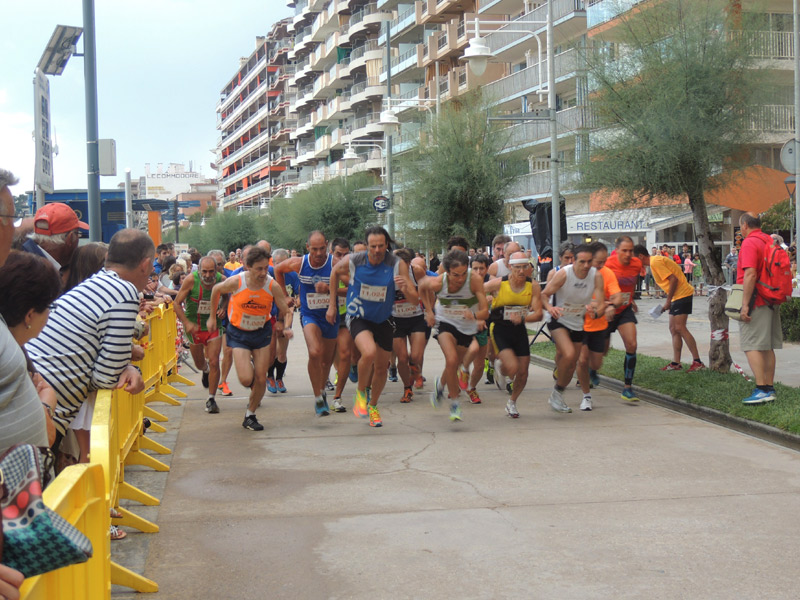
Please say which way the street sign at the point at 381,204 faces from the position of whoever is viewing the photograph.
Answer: facing the viewer

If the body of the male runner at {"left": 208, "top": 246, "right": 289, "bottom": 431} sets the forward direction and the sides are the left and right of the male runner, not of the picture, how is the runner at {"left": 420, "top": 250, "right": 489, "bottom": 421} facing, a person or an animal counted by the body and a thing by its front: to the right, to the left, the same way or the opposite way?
the same way

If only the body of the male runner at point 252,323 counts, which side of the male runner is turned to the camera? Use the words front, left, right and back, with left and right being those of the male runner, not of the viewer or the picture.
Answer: front

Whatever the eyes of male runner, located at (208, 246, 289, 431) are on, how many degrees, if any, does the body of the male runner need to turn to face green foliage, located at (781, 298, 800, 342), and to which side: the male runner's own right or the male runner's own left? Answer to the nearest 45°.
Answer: approximately 135° to the male runner's own left

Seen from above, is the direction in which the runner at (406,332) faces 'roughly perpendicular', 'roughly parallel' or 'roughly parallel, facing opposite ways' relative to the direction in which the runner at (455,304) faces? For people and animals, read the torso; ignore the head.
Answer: roughly parallel

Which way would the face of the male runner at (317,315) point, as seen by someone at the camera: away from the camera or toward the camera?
toward the camera

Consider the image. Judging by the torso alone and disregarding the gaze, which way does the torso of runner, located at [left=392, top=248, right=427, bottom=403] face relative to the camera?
toward the camera

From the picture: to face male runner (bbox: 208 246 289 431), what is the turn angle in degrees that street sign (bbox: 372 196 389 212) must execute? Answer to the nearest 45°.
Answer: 0° — it already faces them

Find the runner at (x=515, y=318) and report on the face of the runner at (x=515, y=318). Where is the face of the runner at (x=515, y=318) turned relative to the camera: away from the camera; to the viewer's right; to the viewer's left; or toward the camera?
toward the camera

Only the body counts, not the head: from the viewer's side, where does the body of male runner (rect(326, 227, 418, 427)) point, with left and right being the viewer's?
facing the viewer

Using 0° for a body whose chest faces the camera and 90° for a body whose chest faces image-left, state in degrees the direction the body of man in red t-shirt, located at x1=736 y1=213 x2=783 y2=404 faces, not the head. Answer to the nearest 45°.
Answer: approximately 90°

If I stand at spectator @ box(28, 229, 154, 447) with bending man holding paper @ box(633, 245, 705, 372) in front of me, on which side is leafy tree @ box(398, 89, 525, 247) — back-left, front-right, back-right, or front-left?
front-left

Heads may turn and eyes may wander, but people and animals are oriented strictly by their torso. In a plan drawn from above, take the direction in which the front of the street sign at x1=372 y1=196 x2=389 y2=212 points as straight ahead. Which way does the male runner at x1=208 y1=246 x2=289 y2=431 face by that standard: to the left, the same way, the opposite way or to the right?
the same way

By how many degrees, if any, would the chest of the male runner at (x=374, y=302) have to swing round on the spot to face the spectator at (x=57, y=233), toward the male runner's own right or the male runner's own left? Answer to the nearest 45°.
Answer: approximately 45° to the male runner's own right

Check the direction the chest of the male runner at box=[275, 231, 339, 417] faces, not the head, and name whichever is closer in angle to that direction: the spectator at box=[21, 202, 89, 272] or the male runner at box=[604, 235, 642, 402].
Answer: the spectator
